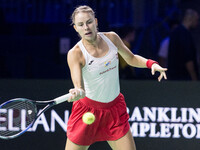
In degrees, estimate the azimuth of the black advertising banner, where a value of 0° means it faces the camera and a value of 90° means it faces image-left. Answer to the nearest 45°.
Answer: approximately 0°

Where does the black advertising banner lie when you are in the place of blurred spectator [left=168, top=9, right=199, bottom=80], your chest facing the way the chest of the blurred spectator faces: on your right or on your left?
on your right

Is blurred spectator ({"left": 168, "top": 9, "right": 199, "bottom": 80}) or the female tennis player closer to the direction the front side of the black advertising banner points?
the female tennis player

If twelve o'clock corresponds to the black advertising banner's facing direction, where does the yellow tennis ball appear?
The yellow tennis ball is roughly at 1 o'clock from the black advertising banner.
